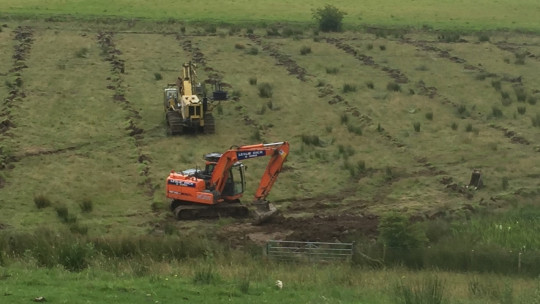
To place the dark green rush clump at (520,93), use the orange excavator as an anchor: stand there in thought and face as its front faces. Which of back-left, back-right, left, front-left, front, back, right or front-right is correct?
front-left

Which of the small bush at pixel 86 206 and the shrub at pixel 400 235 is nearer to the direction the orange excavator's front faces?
the shrub

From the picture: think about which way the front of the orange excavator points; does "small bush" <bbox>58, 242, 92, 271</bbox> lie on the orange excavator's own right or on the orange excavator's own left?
on the orange excavator's own right

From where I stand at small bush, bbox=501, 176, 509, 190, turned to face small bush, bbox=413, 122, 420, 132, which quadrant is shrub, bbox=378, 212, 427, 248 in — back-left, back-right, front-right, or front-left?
back-left

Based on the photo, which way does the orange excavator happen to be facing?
to the viewer's right

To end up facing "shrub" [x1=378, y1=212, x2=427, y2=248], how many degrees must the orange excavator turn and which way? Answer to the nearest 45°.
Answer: approximately 45° to its right

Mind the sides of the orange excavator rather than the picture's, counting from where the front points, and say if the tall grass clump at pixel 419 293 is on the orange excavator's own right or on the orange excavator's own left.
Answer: on the orange excavator's own right

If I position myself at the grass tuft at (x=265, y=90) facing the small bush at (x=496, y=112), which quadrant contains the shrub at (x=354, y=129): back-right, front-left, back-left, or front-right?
front-right

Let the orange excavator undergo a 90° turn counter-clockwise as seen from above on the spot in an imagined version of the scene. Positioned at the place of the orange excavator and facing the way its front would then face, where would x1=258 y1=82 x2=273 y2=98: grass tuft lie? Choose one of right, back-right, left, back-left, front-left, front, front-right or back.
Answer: front

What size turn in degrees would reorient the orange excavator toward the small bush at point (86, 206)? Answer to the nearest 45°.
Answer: approximately 180°

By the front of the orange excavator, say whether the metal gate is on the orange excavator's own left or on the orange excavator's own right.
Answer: on the orange excavator's own right

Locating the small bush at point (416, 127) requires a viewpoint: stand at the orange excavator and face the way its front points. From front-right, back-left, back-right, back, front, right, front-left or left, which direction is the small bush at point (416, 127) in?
front-left

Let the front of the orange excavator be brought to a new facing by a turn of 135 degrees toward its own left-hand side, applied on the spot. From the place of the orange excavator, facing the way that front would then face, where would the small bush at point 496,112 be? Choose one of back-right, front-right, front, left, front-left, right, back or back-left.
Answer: right

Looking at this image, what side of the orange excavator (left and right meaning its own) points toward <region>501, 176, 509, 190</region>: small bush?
front

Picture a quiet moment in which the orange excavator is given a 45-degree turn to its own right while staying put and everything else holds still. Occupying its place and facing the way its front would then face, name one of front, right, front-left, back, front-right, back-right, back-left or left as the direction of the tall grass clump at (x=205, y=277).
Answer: front-right

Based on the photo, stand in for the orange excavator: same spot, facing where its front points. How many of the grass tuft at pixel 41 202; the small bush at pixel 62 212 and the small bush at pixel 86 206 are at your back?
3

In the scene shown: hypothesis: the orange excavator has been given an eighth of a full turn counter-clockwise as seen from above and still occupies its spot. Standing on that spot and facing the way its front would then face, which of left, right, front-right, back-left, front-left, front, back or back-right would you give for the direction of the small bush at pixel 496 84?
front

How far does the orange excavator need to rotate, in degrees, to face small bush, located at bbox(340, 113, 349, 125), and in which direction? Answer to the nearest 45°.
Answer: approximately 45° to its left
